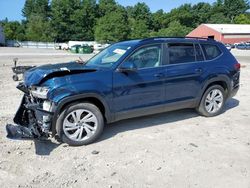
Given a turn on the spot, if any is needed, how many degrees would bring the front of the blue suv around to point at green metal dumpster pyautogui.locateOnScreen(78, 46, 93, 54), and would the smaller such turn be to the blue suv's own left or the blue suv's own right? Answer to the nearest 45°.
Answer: approximately 135° to the blue suv's own right

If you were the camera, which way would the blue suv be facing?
facing the viewer and to the left of the viewer
